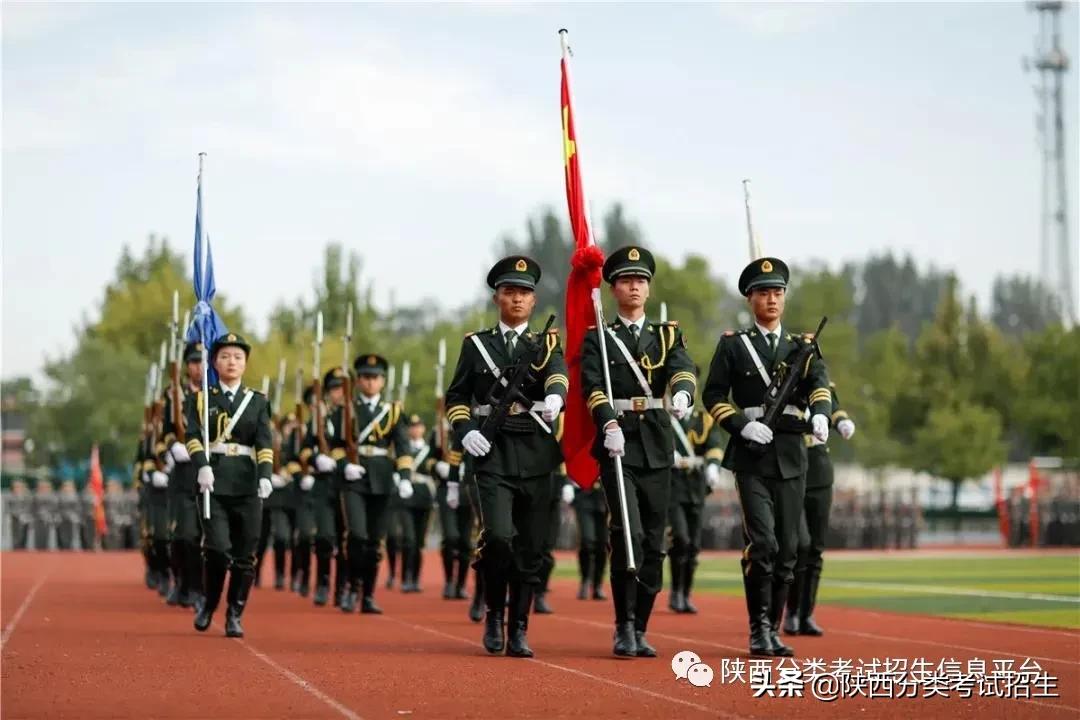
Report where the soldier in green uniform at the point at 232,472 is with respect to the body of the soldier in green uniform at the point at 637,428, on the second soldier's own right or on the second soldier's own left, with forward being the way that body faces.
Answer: on the second soldier's own right

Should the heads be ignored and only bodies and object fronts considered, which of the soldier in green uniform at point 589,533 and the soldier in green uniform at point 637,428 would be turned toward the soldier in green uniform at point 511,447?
the soldier in green uniform at point 589,533

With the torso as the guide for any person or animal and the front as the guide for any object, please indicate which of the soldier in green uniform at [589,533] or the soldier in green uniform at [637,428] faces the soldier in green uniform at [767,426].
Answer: the soldier in green uniform at [589,533]

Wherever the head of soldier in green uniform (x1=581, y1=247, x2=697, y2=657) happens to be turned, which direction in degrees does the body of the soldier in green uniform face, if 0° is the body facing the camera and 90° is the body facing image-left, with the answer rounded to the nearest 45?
approximately 0°

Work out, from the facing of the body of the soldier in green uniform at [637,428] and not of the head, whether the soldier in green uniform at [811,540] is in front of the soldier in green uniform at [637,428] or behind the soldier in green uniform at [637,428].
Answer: behind

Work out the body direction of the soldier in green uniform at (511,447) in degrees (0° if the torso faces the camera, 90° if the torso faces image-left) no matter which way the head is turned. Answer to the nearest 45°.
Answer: approximately 0°

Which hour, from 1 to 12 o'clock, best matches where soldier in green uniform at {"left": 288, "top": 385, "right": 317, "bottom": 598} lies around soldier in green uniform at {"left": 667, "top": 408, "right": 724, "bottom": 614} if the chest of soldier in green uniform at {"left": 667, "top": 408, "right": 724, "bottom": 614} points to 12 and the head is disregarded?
soldier in green uniform at {"left": 288, "top": 385, "right": 317, "bottom": 598} is roughly at 4 o'clock from soldier in green uniform at {"left": 667, "top": 408, "right": 724, "bottom": 614}.
